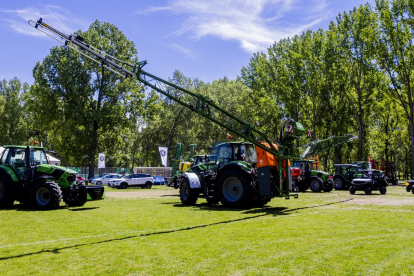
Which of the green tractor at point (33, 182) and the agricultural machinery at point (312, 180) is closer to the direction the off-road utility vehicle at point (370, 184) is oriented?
the green tractor

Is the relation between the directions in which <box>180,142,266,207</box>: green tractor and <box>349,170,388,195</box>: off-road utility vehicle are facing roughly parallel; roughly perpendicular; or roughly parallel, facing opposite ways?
roughly perpendicular

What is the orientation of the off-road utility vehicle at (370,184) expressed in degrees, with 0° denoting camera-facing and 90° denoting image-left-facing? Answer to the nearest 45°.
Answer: approximately 45°

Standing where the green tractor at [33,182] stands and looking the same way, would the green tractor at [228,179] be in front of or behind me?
in front

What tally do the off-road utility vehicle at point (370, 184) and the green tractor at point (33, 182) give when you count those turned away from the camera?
0

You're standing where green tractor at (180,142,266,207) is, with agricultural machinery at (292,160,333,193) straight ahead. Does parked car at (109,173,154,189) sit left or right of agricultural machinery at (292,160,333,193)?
left

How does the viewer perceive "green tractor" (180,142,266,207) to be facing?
facing away from the viewer and to the left of the viewer

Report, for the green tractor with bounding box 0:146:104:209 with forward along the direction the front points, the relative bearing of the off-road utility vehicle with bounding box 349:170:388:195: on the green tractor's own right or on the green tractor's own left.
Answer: on the green tractor's own left

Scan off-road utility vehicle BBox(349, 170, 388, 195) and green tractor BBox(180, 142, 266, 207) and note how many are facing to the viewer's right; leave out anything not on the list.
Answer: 0

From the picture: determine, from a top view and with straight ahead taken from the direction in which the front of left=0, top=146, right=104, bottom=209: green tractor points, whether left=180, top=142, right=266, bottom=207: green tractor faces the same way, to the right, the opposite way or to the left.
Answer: the opposite way

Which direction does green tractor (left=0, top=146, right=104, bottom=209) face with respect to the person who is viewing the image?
facing the viewer and to the right of the viewer
